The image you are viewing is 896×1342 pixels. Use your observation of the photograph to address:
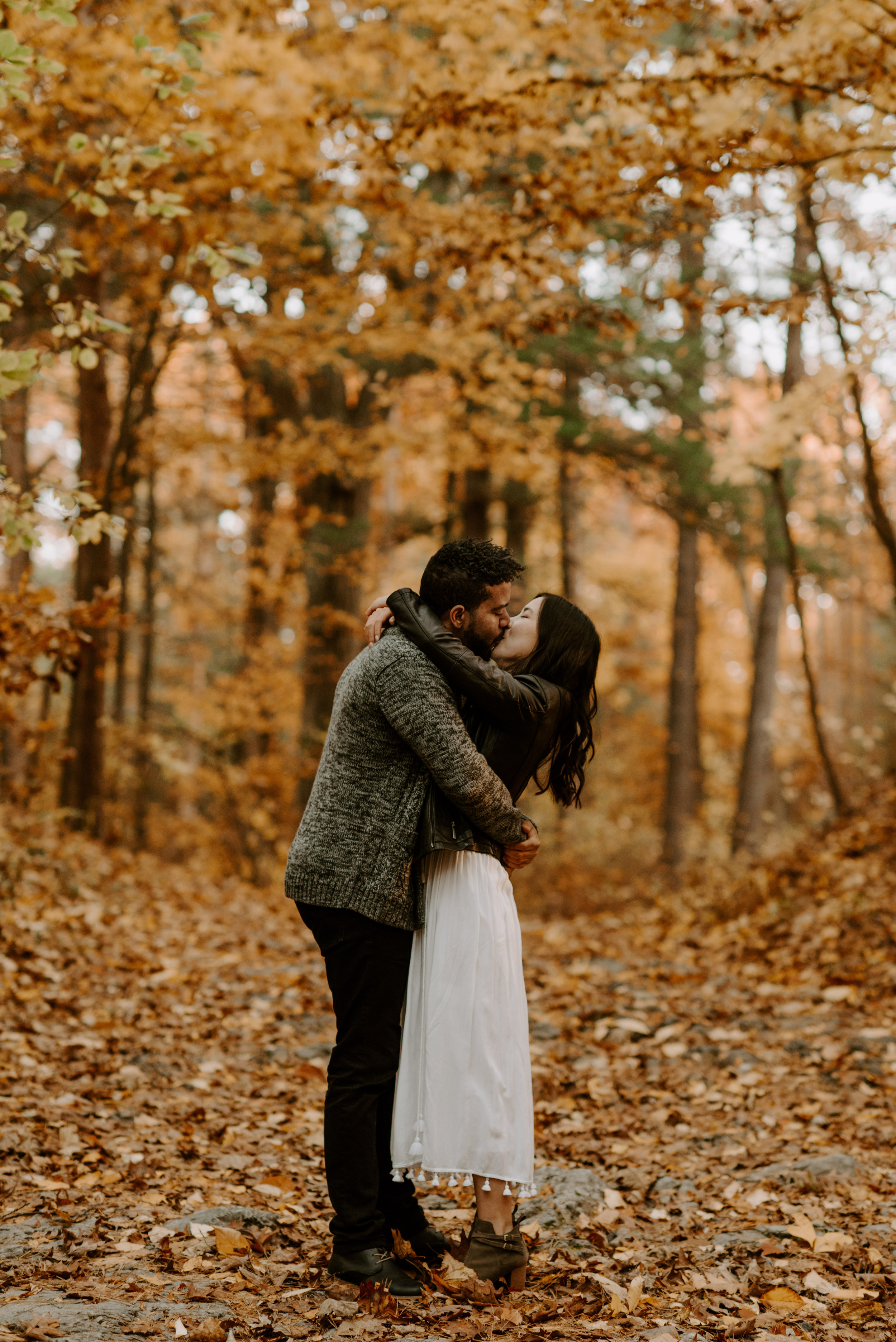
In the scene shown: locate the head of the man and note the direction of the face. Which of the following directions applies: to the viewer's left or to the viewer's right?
to the viewer's right

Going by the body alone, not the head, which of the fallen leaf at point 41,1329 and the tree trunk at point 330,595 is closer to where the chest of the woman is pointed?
the fallen leaf

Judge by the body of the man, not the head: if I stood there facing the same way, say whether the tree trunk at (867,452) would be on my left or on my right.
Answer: on my left

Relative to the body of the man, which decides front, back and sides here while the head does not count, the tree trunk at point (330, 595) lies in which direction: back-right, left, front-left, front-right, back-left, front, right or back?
left

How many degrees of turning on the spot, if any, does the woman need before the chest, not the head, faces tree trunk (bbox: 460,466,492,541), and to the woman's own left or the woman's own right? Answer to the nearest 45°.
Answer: approximately 90° to the woman's own right

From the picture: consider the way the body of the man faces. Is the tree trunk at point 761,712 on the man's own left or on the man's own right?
on the man's own left

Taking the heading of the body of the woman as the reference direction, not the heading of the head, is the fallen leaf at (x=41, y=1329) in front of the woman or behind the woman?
in front

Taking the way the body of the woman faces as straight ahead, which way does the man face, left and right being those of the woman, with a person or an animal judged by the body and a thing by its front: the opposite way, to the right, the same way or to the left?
the opposite way

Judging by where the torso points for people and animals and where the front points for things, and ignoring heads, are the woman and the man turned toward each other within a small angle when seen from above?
yes

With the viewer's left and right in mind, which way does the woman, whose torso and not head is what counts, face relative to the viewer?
facing to the left of the viewer

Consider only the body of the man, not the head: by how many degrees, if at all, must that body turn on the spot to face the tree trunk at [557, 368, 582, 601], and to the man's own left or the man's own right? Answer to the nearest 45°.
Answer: approximately 90° to the man's own left

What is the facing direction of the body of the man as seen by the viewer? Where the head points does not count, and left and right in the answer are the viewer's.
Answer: facing to the right of the viewer
